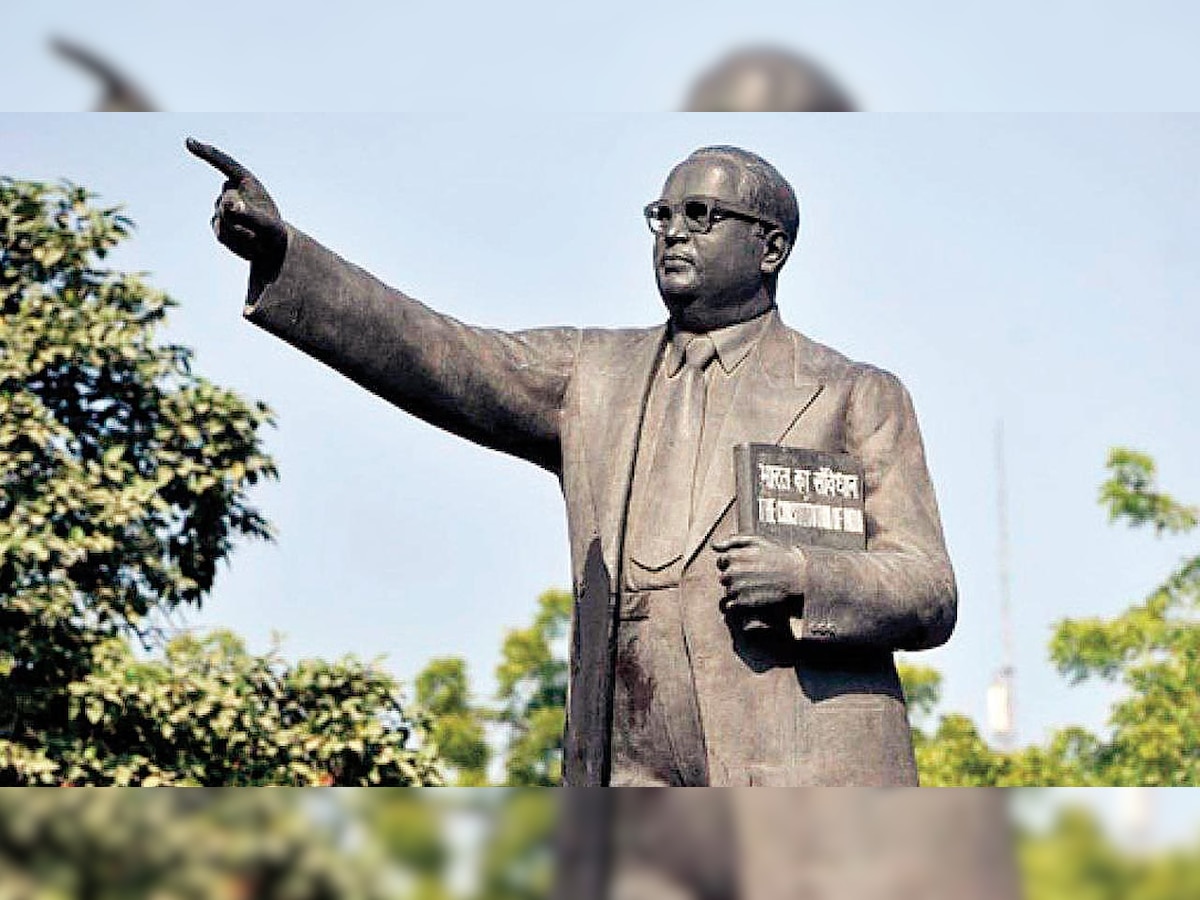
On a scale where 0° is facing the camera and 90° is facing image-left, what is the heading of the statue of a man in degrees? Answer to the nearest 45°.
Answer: approximately 45°

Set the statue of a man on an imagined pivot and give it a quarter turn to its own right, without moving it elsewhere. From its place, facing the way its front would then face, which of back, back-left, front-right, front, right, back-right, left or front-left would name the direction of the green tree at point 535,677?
front-right

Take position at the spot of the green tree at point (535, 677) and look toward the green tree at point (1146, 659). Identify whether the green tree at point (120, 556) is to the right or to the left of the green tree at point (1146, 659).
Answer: right

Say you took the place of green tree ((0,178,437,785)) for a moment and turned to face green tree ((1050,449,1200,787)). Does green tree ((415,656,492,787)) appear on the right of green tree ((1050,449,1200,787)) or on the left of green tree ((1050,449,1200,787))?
left

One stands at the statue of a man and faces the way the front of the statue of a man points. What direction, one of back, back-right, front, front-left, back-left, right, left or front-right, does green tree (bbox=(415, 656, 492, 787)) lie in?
back-right
